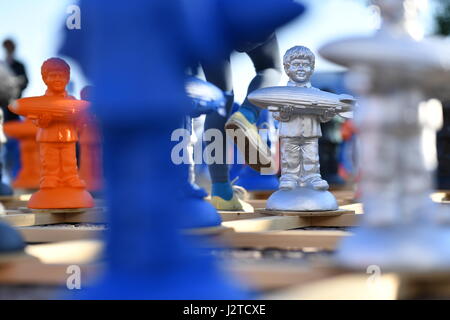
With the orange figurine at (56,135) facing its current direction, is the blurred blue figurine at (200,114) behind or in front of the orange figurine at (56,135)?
in front

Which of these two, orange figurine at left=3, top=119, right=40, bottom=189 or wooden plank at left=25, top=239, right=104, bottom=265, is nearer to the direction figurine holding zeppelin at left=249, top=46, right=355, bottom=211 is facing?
the wooden plank

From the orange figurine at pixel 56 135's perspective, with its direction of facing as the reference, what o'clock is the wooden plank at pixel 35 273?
The wooden plank is roughly at 12 o'clock from the orange figurine.

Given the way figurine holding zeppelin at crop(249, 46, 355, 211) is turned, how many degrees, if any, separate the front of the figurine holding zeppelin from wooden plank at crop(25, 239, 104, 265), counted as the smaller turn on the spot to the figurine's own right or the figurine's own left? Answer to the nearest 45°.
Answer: approximately 45° to the figurine's own right

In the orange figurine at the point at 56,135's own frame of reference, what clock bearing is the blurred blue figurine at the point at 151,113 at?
The blurred blue figurine is roughly at 12 o'clock from the orange figurine.

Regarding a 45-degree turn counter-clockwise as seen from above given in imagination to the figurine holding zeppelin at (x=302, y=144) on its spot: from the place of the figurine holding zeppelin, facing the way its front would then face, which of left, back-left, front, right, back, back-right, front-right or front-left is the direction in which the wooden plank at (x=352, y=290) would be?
front-right

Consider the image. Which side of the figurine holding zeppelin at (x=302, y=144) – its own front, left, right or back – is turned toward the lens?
front

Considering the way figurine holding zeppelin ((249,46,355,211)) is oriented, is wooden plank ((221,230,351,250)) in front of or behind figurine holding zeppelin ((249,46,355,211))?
in front

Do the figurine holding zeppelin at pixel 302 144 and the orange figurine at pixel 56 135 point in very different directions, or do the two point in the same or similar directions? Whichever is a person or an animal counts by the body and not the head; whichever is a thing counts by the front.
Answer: same or similar directions

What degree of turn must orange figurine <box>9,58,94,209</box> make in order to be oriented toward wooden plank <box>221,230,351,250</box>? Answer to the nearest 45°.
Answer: approximately 45° to its left

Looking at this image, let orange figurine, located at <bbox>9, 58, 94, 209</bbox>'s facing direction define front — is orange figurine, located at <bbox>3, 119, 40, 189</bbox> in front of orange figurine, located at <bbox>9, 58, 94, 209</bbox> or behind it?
behind

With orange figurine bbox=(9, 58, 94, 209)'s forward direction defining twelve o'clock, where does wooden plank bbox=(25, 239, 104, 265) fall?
The wooden plank is roughly at 12 o'clock from the orange figurine.

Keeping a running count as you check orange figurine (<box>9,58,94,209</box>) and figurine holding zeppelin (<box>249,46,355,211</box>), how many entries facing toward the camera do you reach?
2

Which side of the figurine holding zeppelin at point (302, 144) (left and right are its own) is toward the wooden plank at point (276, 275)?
front

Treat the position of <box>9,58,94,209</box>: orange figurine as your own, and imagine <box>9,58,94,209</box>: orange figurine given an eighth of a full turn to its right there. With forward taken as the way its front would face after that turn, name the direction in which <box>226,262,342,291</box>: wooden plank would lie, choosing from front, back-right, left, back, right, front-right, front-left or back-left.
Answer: front-left

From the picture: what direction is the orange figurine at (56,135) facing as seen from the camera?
toward the camera
